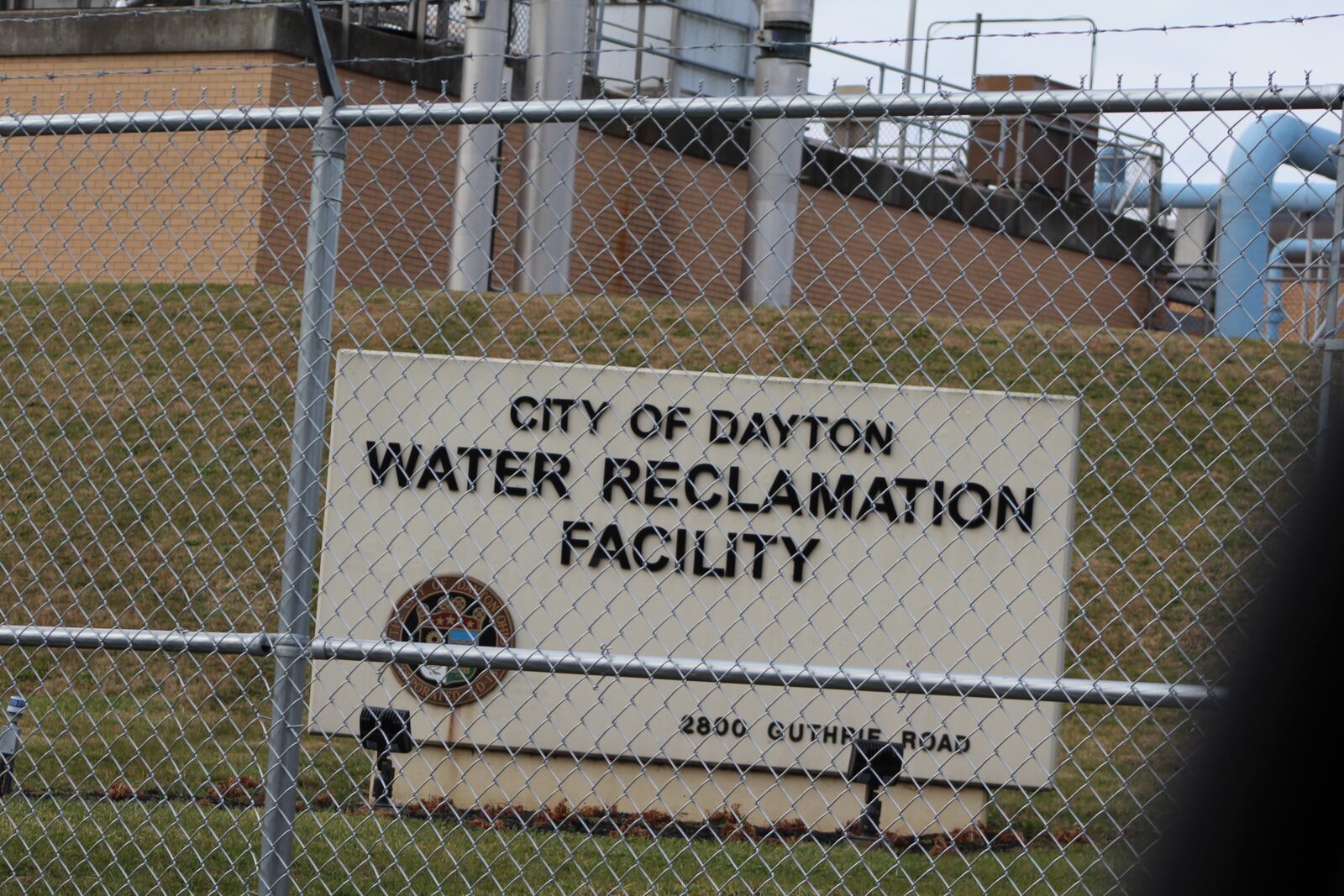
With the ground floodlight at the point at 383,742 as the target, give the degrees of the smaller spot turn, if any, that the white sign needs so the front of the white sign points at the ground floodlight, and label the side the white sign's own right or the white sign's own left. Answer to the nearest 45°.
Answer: approximately 45° to the white sign's own right

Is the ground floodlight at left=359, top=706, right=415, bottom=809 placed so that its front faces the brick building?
yes

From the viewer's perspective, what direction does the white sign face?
toward the camera

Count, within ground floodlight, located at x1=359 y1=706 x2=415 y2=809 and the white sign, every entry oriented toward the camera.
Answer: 1

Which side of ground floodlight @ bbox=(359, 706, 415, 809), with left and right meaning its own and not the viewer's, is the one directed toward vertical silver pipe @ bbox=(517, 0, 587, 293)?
front

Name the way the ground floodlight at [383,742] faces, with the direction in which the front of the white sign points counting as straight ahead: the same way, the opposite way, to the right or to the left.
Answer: the opposite way

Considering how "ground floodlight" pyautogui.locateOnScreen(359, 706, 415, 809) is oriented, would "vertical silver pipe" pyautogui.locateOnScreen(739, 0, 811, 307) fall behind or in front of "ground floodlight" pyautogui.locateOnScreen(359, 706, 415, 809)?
in front

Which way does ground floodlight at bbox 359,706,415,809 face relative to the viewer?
away from the camera

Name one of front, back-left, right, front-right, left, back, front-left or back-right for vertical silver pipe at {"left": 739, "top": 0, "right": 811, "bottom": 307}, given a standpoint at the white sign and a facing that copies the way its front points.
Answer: back

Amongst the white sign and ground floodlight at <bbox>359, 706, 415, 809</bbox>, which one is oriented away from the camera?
the ground floodlight

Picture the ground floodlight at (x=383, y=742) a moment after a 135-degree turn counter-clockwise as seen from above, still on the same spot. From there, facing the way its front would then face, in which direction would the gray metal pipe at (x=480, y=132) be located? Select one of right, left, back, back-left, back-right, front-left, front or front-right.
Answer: back-right

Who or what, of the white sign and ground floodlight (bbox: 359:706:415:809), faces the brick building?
the ground floodlight
